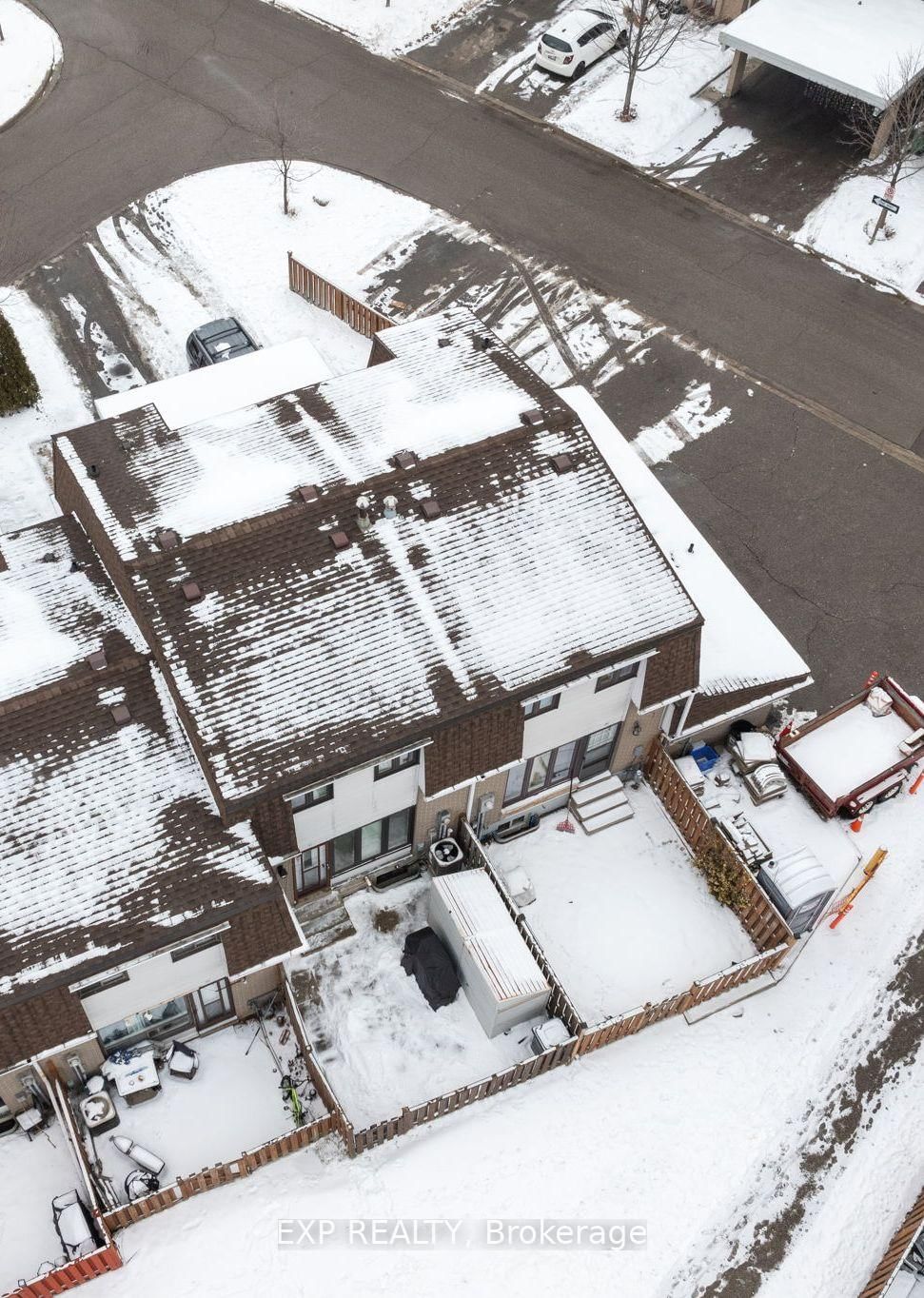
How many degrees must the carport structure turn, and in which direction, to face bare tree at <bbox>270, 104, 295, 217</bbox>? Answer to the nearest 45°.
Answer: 0° — it already faces it

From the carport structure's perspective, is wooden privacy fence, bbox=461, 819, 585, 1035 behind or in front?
in front

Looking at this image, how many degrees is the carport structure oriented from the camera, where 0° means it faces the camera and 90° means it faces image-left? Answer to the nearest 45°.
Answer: approximately 45°
